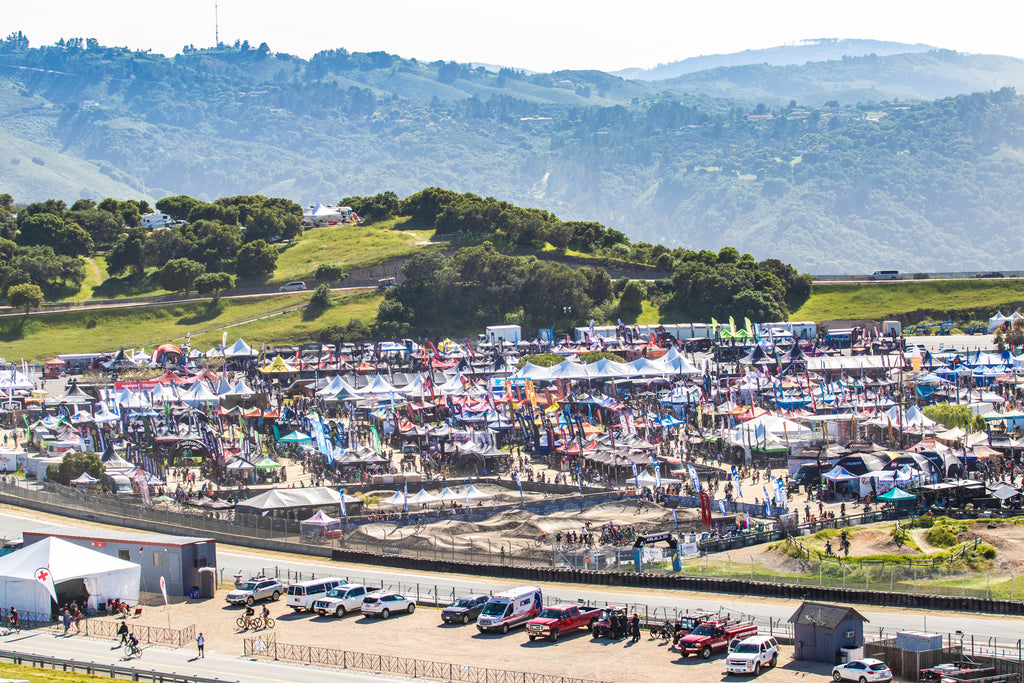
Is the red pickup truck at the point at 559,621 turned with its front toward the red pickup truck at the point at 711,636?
no

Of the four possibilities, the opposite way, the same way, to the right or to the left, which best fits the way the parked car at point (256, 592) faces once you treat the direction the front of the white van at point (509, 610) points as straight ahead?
the same way

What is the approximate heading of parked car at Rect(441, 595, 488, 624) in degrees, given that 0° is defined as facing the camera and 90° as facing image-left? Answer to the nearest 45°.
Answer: approximately 45°

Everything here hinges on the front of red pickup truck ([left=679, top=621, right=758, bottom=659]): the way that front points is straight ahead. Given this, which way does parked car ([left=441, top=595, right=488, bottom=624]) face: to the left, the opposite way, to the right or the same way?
the same way

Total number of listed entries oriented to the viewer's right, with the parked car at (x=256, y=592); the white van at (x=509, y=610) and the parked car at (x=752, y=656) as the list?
0

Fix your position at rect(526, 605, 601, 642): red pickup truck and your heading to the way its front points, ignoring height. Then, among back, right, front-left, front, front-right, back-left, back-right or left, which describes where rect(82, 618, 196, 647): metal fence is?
front-right

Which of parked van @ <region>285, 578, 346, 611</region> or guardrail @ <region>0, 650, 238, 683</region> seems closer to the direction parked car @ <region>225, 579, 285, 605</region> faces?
the guardrail

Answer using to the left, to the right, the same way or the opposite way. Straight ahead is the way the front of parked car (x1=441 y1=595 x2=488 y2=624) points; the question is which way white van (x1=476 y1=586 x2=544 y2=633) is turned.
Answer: the same way

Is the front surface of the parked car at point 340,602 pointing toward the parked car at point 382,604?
no

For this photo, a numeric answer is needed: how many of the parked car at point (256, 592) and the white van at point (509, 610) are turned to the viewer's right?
0

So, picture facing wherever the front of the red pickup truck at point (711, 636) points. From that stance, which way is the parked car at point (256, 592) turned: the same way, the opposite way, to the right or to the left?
the same way

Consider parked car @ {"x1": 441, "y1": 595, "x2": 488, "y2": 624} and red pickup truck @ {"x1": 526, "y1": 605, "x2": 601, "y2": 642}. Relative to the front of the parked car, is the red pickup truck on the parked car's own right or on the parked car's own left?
on the parked car's own left

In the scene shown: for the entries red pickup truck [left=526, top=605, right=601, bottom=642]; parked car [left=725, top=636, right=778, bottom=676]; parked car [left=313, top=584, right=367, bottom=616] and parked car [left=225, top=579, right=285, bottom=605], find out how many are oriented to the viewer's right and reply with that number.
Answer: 0

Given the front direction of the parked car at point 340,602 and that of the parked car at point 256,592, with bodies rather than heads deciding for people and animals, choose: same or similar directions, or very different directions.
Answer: same or similar directions

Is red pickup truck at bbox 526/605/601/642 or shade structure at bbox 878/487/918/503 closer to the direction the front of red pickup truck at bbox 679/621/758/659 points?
the red pickup truck

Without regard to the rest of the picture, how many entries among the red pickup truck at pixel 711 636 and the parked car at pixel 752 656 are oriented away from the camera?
0

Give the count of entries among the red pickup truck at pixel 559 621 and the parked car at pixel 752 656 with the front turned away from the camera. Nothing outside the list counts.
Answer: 0

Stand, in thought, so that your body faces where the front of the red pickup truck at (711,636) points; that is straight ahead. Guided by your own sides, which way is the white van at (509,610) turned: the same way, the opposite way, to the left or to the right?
the same way

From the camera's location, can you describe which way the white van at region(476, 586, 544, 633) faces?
facing the viewer and to the left of the viewer
